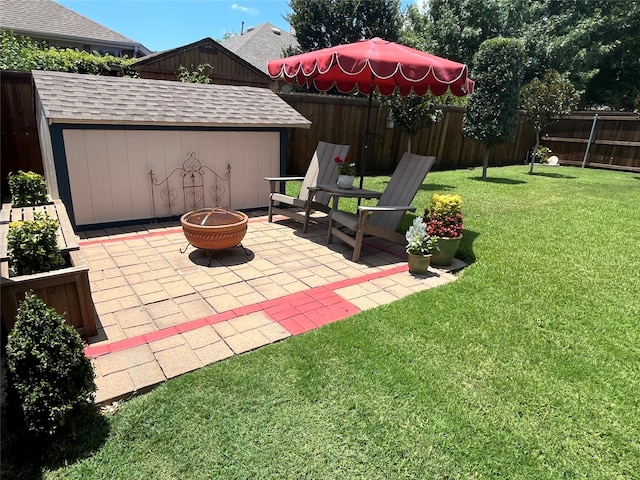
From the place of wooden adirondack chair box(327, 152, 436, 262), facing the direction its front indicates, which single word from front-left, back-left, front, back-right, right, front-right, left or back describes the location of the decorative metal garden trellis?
front-right

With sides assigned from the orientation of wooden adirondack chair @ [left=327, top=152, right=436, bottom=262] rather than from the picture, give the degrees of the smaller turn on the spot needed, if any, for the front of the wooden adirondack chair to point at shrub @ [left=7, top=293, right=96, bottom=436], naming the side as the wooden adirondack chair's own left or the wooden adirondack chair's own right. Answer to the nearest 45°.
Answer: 0° — it already faces it

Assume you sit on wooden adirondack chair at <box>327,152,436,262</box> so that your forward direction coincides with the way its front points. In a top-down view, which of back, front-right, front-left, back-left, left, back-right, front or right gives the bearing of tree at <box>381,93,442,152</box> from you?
back-right

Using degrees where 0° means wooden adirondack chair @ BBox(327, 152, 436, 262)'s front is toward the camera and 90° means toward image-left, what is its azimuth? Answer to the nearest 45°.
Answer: approximately 45°

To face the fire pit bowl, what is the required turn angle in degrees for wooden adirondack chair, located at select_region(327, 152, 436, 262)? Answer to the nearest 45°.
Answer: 0° — it already faces it

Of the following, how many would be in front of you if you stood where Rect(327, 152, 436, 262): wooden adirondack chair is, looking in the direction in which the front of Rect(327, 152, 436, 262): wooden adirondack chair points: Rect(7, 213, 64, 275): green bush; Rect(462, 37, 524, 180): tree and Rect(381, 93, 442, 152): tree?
1

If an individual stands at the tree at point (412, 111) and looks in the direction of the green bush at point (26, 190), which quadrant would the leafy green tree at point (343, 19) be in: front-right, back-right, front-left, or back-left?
back-right

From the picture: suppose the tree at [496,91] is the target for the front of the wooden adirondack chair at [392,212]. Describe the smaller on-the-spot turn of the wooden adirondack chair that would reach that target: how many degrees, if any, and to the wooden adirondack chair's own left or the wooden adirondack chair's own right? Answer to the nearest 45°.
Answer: approximately 135° to the wooden adirondack chair's own right

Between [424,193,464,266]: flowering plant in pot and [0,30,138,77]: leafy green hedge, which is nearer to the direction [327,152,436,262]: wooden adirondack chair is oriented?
the leafy green hedge

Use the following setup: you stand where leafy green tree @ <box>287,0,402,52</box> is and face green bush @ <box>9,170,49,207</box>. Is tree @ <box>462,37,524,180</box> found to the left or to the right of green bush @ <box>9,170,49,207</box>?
left

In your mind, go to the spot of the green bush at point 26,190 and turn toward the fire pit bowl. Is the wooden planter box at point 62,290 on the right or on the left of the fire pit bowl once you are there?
right

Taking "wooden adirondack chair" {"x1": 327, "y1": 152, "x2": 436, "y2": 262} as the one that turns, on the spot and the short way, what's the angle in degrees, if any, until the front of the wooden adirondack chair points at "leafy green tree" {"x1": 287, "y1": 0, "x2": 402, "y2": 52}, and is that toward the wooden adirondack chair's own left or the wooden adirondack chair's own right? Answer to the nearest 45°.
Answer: approximately 135° to the wooden adirondack chair's own right

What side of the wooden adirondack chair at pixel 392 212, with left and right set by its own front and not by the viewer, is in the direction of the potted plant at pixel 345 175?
right

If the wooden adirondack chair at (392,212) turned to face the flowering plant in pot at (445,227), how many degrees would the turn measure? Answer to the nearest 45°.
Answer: approximately 90° to its left

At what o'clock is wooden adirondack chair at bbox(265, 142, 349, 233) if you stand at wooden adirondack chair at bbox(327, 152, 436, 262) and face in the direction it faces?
wooden adirondack chair at bbox(265, 142, 349, 233) is roughly at 3 o'clock from wooden adirondack chair at bbox(327, 152, 436, 262).
